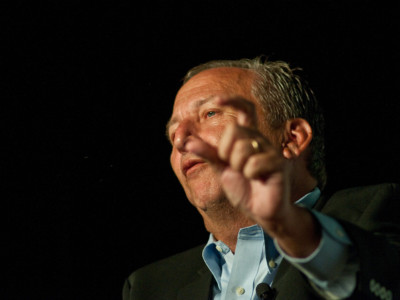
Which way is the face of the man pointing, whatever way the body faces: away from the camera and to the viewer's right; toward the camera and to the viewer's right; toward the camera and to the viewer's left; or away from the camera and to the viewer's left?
toward the camera and to the viewer's left

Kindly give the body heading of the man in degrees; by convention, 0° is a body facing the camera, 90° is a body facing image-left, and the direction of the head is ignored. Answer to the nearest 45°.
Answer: approximately 45°
